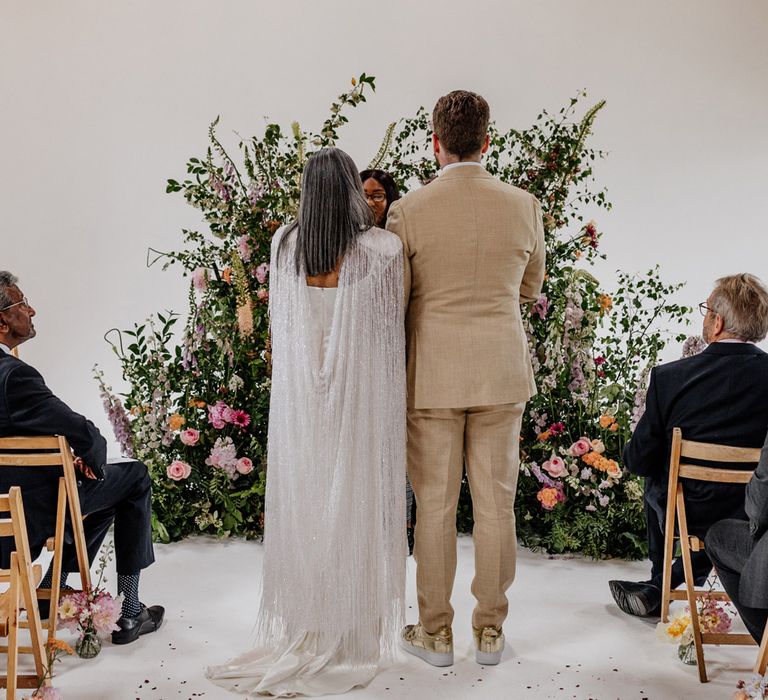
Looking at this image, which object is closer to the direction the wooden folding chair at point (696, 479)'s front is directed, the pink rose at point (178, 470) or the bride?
the pink rose

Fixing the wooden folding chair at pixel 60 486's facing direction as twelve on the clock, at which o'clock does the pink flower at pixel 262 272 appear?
The pink flower is roughly at 12 o'clock from the wooden folding chair.

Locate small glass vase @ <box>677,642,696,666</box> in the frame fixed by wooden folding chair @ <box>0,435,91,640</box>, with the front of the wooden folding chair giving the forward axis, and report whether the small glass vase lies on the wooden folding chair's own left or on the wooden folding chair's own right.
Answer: on the wooden folding chair's own right

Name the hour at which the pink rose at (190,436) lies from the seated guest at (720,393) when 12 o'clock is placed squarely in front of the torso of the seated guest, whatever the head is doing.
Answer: The pink rose is roughly at 11 o'clock from the seated guest.

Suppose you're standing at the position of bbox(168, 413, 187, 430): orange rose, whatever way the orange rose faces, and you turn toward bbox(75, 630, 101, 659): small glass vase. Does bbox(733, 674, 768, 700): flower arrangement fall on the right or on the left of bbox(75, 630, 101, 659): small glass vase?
left

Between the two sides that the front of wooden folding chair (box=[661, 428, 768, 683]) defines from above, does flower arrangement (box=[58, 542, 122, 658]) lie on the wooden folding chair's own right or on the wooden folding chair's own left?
on the wooden folding chair's own left

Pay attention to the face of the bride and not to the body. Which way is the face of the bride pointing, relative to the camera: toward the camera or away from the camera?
away from the camera

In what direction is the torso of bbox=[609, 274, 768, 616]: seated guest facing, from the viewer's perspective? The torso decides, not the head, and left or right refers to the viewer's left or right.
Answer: facing away from the viewer and to the left of the viewer

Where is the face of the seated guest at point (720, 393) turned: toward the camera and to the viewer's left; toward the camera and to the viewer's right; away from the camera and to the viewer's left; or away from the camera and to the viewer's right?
away from the camera and to the viewer's left

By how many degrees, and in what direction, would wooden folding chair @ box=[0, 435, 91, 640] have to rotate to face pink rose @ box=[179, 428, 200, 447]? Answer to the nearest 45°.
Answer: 0° — it already faces it

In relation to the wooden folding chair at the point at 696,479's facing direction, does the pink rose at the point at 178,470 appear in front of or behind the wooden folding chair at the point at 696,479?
in front

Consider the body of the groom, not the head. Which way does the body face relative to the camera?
away from the camera
